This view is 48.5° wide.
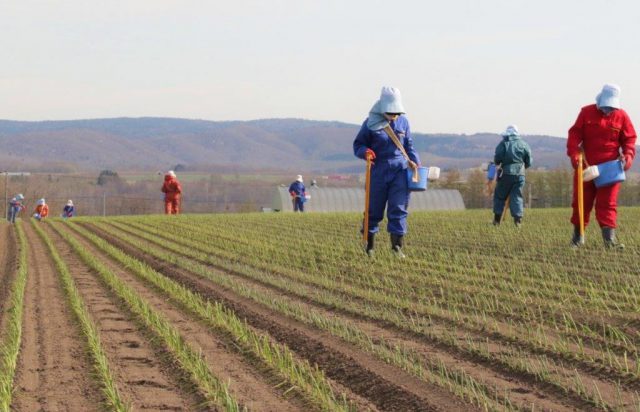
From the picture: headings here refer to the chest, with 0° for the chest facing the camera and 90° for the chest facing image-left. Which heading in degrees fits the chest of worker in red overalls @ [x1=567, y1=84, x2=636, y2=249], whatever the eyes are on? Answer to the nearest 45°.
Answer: approximately 0°

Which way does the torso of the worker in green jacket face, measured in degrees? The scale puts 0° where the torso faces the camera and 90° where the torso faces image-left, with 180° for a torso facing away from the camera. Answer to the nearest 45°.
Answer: approximately 180°

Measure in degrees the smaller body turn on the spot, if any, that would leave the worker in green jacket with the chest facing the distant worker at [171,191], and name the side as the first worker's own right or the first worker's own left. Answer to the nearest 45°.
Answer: approximately 45° to the first worker's own left

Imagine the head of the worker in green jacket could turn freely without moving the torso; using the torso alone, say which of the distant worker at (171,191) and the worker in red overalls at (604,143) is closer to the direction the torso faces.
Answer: the distant worker
